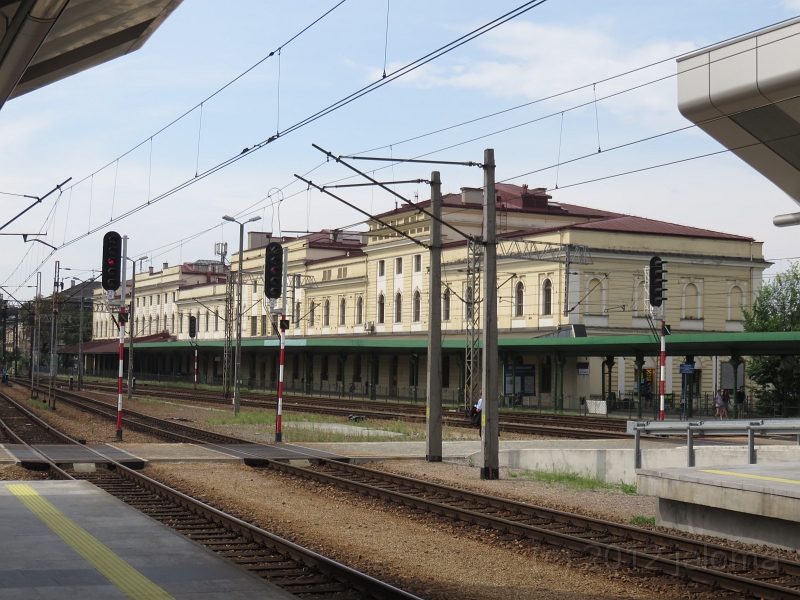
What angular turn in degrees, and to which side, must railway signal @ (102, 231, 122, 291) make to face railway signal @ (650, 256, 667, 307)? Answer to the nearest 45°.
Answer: approximately 90° to its left

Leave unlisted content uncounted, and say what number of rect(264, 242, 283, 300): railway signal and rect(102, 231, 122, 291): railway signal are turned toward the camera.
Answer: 2

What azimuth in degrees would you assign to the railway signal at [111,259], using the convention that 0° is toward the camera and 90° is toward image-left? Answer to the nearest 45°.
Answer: approximately 0°

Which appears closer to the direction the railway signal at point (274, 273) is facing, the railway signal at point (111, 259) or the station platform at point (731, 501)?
the station platform

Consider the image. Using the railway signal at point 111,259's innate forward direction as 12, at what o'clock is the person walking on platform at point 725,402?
The person walking on platform is roughly at 8 o'clock from the railway signal.

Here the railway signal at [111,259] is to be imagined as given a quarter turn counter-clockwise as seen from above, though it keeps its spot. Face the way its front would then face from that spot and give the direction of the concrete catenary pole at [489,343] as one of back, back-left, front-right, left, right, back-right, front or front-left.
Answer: front-right

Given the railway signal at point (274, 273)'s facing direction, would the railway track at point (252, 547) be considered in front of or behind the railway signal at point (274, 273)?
in front

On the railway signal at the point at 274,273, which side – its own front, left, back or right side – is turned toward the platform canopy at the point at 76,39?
front

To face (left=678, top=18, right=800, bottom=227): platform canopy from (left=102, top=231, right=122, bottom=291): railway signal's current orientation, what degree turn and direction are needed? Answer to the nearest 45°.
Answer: approximately 45° to its left
